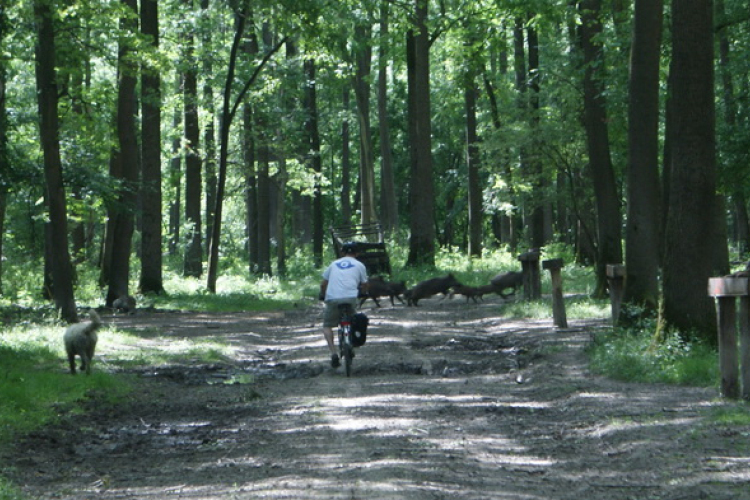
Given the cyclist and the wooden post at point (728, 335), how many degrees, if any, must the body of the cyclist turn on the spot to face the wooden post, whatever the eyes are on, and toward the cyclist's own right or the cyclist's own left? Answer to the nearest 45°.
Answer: approximately 135° to the cyclist's own right

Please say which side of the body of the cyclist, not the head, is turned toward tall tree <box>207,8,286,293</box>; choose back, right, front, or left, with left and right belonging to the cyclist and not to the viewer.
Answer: front

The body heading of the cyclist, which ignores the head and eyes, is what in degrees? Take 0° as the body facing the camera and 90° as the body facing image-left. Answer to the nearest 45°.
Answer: approximately 180°
